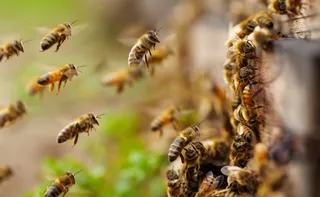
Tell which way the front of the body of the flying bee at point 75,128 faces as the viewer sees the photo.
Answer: to the viewer's right

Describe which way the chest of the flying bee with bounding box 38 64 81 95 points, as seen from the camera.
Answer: to the viewer's right

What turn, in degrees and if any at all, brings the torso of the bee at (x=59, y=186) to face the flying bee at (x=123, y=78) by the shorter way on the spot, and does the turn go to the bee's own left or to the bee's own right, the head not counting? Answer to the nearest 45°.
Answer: approximately 45° to the bee's own left

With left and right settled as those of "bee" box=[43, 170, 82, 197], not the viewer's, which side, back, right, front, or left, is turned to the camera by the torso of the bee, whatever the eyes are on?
right

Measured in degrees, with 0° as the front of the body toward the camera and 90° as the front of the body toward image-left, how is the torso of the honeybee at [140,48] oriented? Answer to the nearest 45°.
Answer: approximately 270°

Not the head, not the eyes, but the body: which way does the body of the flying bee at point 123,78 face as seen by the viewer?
to the viewer's right

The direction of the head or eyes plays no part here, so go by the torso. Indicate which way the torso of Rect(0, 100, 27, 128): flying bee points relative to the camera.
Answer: to the viewer's right
